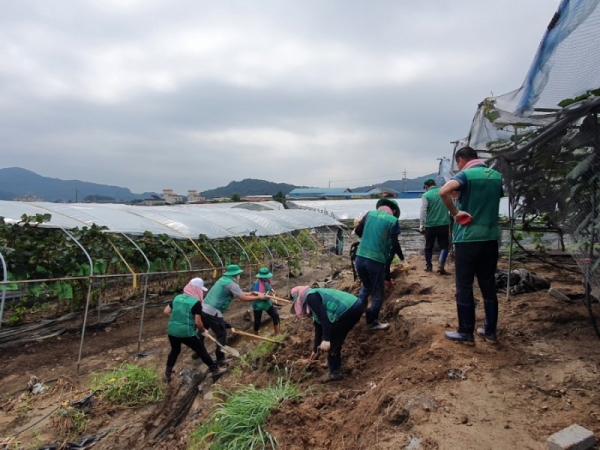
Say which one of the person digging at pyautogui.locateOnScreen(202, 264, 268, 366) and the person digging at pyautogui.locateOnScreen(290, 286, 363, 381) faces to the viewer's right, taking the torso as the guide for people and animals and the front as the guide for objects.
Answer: the person digging at pyautogui.locateOnScreen(202, 264, 268, 366)

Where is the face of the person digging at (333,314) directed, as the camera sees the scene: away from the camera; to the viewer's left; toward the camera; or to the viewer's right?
to the viewer's left

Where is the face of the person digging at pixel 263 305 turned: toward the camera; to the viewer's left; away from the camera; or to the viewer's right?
toward the camera

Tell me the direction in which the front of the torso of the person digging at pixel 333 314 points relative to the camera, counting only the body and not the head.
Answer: to the viewer's left

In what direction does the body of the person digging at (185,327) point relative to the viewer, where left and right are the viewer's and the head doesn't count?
facing away from the viewer and to the right of the viewer

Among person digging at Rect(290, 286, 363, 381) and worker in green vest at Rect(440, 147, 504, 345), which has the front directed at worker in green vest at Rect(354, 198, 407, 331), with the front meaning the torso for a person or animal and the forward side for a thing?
worker in green vest at Rect(440, 147, 504, 345)

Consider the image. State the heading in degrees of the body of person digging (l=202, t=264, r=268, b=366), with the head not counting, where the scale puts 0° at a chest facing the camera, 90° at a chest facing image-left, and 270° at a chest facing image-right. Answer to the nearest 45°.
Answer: approximately 270°

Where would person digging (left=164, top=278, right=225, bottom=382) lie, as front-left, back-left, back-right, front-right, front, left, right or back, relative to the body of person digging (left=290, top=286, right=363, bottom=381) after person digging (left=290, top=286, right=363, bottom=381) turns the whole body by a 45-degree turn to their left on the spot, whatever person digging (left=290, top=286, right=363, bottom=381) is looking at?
right

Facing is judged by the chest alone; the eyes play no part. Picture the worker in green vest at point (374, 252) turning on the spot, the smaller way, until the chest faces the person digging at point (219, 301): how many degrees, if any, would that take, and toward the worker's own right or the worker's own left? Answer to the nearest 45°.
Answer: approximately 90° to the worker's own left

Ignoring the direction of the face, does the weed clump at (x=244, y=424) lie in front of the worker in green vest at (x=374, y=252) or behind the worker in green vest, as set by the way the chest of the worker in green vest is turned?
behind

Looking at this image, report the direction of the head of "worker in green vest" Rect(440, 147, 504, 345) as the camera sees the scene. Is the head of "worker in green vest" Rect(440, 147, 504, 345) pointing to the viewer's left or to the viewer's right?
to the viewer's left

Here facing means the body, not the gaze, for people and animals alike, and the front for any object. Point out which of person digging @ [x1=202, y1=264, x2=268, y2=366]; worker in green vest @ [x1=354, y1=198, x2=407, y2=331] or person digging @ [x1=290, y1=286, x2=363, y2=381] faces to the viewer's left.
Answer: person digging @ [x1=290, y1=286, x2=363, y2=381]

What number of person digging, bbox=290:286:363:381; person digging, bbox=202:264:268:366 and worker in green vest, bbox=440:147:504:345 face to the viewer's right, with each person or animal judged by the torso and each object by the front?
1

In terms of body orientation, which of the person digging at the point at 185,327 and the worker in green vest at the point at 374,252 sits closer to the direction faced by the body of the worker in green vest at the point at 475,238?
the worker in green vest

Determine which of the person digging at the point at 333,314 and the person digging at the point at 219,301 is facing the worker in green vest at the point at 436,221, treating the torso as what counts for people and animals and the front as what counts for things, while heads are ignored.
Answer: the person digging at the point at 219,301

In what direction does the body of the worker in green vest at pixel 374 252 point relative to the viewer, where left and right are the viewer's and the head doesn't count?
facing away from the viewer and to the right of the viewer
